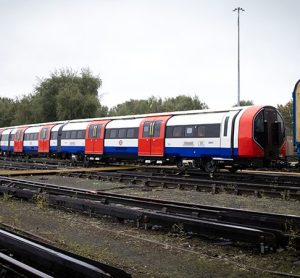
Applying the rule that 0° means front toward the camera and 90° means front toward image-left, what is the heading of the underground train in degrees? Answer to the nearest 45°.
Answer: approximately 315°

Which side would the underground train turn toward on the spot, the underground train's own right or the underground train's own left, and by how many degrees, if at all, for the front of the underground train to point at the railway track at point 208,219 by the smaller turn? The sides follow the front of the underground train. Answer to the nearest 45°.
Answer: approximately 45° to the underground train's own right

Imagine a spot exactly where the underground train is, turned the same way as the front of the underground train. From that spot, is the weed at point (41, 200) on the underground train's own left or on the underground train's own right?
on the underground train's own right

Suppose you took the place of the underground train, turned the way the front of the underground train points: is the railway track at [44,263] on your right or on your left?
on your right
